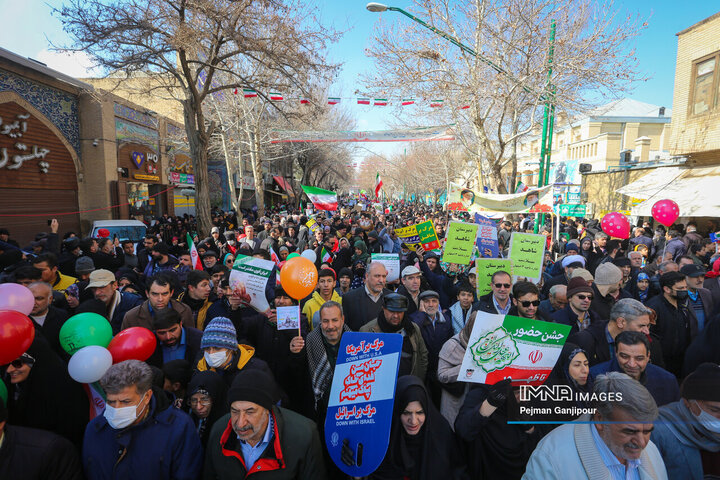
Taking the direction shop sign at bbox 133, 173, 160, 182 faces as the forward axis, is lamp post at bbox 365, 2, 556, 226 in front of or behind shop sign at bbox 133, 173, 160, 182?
in front

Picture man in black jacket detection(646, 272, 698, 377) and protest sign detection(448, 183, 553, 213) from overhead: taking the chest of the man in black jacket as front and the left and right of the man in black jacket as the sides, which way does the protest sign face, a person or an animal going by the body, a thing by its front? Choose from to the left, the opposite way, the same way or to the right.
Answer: the same way

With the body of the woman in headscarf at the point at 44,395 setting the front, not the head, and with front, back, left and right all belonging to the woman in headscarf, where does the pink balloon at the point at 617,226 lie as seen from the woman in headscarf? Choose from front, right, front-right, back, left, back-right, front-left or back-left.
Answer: back-left

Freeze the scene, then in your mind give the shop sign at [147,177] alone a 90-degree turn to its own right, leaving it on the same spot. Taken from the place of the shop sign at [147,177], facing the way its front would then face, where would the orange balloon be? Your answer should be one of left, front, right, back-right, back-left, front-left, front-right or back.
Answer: front-left

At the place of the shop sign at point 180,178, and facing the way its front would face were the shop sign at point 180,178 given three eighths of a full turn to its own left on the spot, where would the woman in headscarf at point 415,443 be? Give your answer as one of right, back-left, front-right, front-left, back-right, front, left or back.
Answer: back

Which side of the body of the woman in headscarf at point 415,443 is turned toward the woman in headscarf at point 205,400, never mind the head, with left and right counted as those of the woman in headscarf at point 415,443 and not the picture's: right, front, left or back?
right

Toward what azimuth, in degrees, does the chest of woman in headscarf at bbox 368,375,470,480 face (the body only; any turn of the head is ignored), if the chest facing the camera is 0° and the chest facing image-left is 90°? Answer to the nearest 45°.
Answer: approximately 0°

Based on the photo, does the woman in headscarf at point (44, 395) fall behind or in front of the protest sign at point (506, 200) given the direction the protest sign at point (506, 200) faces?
in front

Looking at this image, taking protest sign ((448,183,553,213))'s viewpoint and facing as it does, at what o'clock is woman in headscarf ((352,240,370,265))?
The woman in headscarf is roughly at 1 o'clock from the protest sign.

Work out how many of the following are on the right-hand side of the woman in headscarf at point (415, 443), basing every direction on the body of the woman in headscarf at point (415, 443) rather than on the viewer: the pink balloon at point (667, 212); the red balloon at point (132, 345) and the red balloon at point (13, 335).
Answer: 2

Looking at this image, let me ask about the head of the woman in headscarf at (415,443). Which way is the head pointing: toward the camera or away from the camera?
toward the camera

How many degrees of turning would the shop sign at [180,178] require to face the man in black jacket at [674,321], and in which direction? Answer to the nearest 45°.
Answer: approximately 45° to its right

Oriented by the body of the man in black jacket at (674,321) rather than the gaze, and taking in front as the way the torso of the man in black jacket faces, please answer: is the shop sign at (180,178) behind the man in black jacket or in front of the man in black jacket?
behind

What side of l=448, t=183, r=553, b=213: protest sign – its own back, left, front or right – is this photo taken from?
front

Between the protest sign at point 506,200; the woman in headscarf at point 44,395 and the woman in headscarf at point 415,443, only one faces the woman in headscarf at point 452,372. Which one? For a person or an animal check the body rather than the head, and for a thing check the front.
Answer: the protest sign
